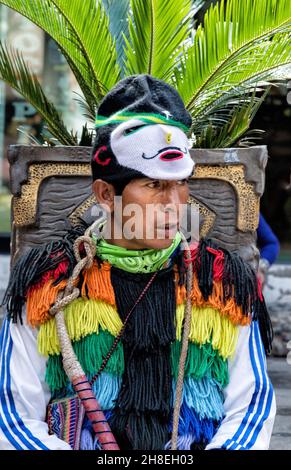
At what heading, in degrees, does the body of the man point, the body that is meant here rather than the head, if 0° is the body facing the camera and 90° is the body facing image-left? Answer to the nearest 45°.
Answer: approximately 0°

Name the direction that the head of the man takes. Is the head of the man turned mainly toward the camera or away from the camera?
toward the camera
